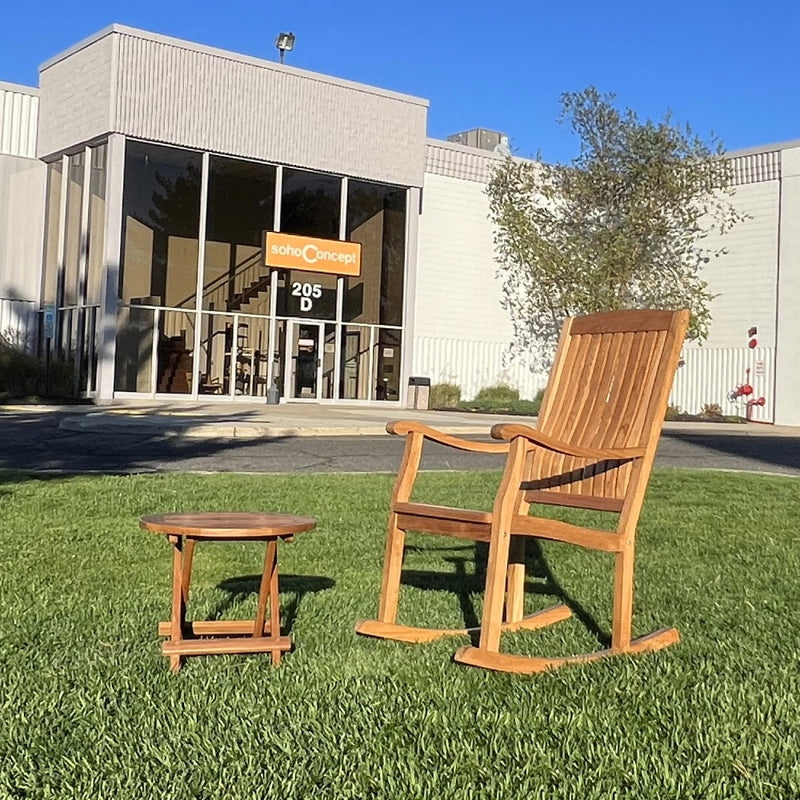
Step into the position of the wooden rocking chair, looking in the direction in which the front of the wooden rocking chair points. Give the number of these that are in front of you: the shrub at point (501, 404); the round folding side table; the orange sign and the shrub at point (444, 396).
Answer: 1

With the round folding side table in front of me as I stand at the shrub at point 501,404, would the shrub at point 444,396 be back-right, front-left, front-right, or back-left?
back-right

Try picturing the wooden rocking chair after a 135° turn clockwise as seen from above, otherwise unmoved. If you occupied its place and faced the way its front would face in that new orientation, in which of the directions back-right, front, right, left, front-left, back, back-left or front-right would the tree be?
front

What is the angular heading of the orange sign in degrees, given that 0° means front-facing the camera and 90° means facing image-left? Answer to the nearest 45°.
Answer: approximately 0°

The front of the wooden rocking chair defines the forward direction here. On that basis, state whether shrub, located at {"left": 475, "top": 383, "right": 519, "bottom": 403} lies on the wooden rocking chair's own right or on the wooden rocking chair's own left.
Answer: on the wooden rocking chair's own right

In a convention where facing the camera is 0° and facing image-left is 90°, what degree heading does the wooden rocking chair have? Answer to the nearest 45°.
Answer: approximately 45°

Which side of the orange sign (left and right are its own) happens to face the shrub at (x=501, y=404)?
left

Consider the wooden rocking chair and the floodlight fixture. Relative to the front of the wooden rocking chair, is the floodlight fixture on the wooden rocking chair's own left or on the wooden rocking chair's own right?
on the wooden rocking chair's own right

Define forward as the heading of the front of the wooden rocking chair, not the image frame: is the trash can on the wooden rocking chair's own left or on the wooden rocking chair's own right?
on the wooden rocking chair's own right

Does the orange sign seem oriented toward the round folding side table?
yes

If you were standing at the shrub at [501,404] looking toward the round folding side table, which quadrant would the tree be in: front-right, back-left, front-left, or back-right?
back-left

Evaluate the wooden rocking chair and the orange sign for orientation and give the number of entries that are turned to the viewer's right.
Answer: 0
